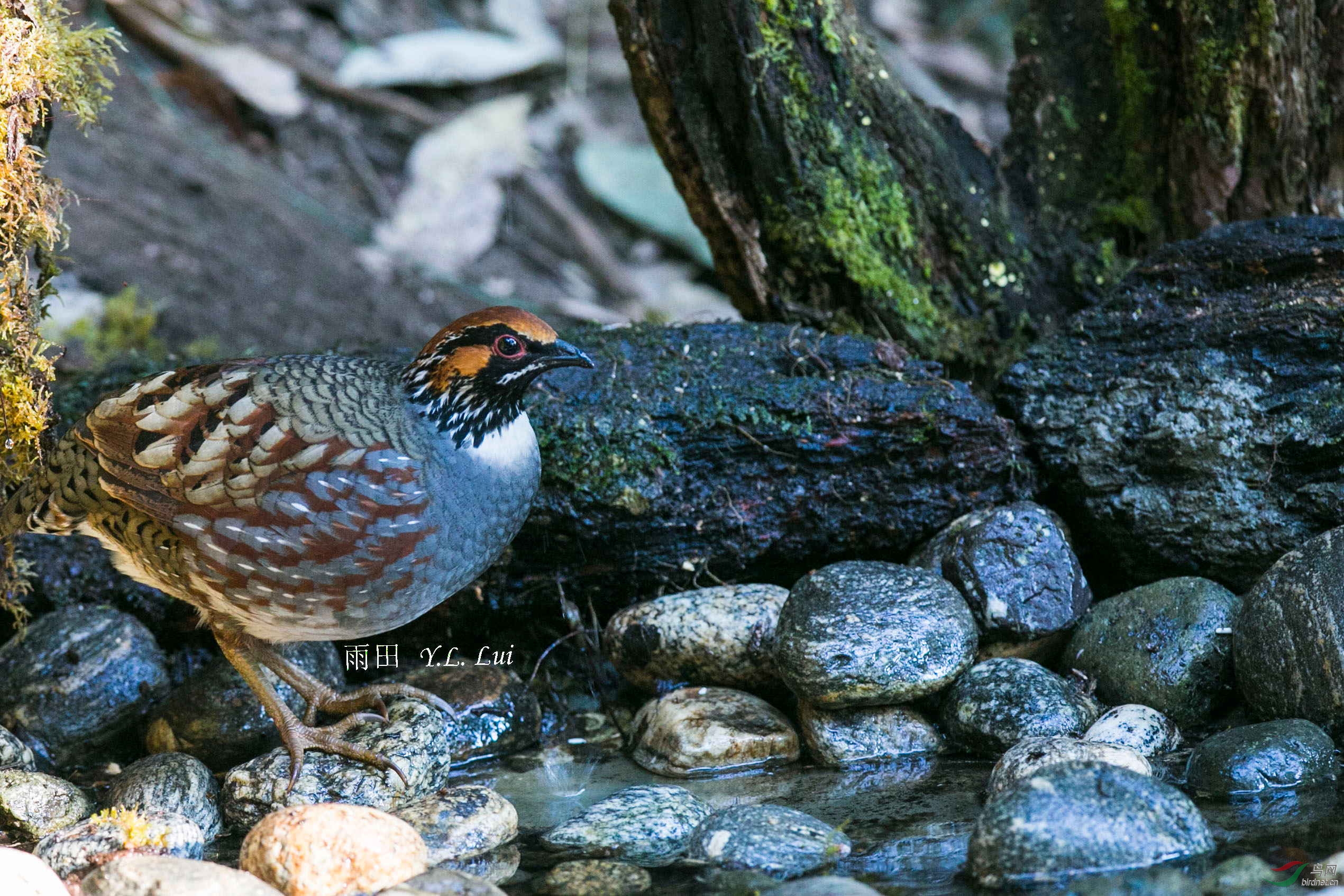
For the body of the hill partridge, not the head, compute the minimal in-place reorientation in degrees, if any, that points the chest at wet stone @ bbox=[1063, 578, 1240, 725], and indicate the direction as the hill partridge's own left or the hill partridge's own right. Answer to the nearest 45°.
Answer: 0° — it already faces it

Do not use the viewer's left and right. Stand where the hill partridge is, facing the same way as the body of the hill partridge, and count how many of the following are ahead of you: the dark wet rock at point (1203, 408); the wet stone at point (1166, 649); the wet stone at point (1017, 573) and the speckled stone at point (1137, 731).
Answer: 4

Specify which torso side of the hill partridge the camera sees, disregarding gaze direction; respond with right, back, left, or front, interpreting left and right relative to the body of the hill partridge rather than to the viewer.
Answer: right

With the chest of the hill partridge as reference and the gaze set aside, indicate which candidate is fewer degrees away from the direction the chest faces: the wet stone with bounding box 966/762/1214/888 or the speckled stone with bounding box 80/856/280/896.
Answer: the wet stone

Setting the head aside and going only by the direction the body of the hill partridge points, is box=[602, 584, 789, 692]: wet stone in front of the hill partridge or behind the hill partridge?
in front

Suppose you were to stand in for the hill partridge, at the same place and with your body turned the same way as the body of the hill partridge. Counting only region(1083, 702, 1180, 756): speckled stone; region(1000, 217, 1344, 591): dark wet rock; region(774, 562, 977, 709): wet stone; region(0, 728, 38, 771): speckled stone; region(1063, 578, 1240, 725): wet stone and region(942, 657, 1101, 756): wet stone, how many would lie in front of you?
5

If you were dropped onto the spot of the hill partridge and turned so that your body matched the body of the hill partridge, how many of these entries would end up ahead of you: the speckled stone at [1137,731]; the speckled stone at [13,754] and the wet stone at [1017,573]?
2

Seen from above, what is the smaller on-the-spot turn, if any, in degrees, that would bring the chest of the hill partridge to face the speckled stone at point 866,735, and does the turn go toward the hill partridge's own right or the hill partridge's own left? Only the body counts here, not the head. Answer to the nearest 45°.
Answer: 0° — it already faces it

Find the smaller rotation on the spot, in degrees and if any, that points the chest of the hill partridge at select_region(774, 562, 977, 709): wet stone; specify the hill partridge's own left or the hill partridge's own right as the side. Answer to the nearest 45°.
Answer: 0° — it already faces it
